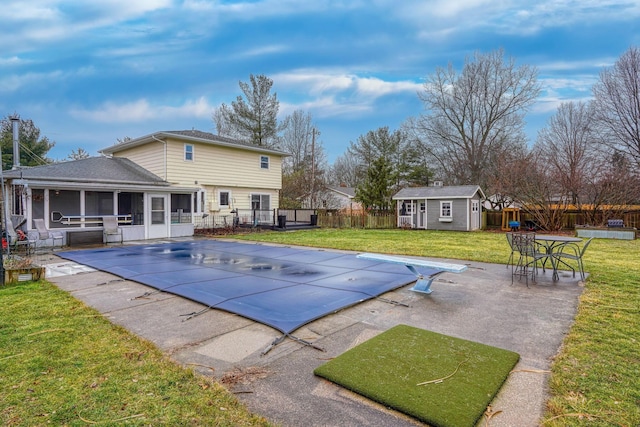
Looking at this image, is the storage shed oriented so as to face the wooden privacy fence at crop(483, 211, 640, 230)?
no

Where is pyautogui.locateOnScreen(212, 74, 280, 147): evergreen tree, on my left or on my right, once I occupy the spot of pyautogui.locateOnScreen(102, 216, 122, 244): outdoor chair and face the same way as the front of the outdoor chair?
on my left

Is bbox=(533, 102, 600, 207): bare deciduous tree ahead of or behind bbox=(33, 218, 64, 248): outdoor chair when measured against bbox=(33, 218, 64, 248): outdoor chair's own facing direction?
ahead

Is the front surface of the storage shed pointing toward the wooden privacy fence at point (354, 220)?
no

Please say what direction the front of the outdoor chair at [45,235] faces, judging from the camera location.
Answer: facing the viewer and to the right of the viewer

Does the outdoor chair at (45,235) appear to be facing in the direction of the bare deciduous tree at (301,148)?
no

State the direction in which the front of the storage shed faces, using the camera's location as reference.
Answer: facing the viewer

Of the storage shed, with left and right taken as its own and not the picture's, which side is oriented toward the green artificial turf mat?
front

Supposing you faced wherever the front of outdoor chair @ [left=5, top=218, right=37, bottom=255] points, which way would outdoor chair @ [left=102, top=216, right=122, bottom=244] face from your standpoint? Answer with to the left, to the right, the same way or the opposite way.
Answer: the same way

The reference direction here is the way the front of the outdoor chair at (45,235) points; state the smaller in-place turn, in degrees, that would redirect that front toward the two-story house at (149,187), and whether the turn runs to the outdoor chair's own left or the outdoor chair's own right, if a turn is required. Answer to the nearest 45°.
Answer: approximately 90° to the outdoor chair's own left

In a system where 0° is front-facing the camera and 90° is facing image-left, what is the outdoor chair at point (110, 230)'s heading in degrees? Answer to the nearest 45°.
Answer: approximately 315°

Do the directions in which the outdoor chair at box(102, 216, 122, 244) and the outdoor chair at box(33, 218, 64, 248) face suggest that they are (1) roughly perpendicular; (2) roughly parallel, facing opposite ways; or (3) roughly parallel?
roughly parallel

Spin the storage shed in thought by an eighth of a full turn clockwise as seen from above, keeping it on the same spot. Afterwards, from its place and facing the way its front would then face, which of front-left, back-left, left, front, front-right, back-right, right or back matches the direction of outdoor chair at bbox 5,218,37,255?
front

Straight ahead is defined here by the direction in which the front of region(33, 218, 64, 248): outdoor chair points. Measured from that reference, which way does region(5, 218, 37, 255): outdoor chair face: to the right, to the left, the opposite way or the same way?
the same way

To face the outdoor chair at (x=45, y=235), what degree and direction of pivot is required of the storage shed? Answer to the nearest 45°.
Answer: approximately 45° to its right

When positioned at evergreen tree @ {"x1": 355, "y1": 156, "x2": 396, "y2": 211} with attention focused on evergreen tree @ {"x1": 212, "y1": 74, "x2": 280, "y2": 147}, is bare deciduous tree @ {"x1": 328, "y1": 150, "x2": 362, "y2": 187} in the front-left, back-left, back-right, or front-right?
front-right
